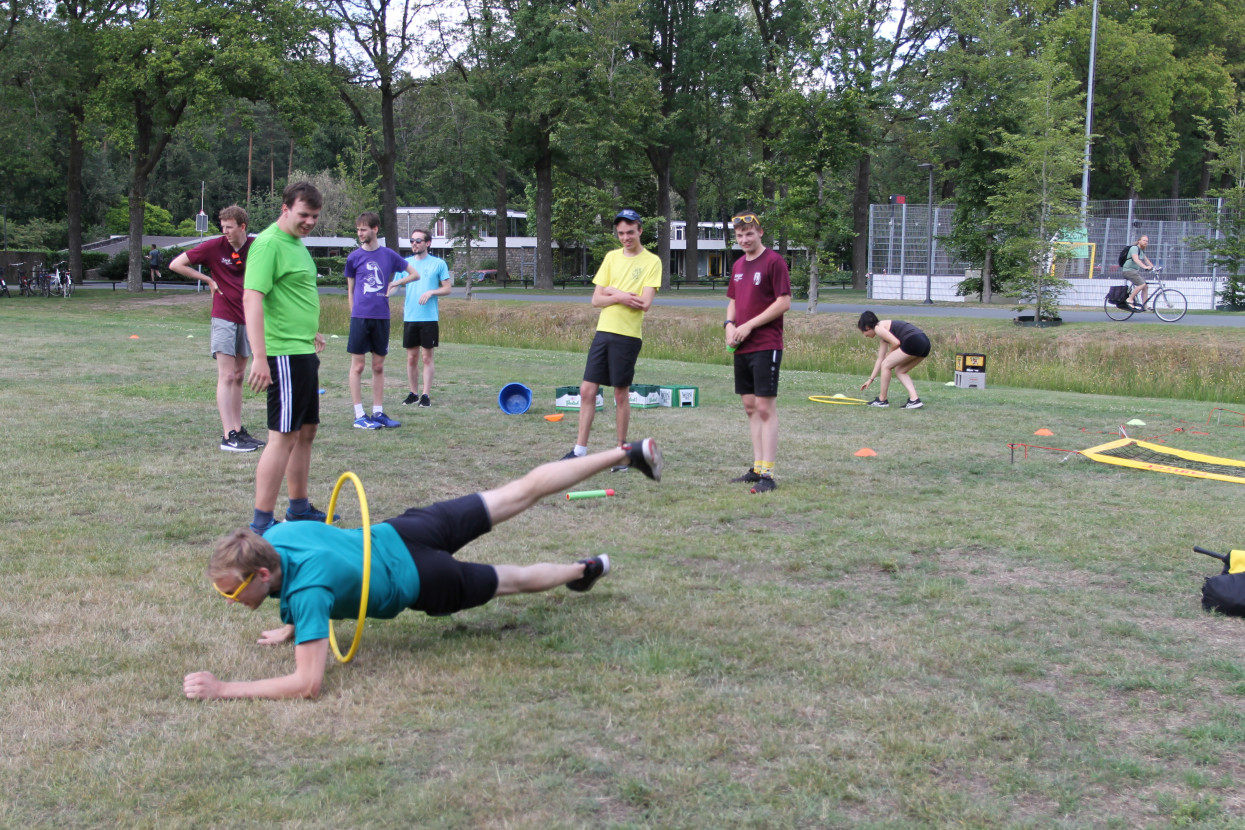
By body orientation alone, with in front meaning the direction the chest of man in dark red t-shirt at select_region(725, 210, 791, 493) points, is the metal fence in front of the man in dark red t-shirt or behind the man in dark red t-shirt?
behind

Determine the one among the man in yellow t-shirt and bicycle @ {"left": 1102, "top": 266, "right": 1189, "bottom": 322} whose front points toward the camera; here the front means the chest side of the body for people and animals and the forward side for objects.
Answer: the man in yellow t-shirt

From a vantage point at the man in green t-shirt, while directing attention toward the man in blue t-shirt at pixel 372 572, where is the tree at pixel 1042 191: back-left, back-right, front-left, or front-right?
back-left

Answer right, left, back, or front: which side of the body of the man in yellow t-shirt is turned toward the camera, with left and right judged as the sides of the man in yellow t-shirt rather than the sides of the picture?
front

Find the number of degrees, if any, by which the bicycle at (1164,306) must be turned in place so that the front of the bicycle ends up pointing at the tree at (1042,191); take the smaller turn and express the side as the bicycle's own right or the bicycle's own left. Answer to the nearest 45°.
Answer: approximately 180°

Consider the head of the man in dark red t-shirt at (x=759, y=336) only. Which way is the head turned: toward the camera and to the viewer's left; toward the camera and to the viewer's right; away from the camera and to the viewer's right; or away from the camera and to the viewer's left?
toward the camera and to the viewer's left

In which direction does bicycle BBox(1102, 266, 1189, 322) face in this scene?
to the viewer's right

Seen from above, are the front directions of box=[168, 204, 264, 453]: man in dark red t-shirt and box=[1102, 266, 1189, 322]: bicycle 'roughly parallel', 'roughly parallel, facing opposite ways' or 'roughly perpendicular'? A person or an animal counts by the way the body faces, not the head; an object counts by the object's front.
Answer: roughly parallel

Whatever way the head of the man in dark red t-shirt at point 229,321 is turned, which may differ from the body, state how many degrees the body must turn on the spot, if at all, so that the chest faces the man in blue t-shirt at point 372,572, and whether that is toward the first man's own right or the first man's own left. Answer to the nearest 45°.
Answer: approximately 45° to the first man's own right

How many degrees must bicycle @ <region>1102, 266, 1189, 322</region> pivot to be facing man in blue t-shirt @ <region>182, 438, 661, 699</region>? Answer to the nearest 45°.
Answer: approximately 90° to its right

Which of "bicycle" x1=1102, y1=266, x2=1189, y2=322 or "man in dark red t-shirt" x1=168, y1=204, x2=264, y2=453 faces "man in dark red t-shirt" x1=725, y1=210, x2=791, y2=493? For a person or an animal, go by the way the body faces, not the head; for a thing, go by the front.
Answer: "man in dark red t-shirt" x1=168, y1=204, x2=264, y2=453

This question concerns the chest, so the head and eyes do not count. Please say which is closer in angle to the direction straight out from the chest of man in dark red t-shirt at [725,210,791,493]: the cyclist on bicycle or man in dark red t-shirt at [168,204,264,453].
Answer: the man in dark red t-shirt

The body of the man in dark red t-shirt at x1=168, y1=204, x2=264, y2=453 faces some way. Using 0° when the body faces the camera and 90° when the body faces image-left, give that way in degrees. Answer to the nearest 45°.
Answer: approximately 315°

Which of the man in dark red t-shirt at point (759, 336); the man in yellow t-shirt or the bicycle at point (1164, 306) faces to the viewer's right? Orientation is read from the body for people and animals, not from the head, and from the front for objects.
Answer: the bicycle
